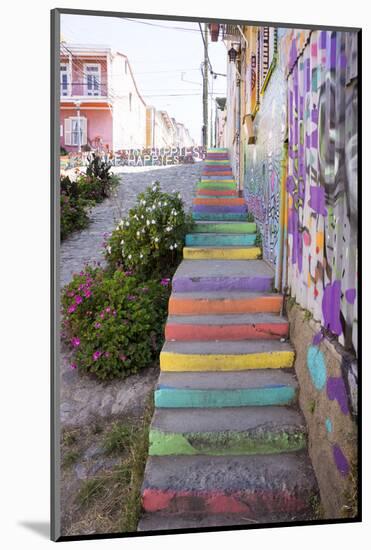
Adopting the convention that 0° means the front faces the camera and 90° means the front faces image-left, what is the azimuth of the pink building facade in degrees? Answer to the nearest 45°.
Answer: approximately 0°

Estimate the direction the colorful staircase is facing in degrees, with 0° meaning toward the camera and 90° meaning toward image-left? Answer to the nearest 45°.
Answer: approximately 0°
